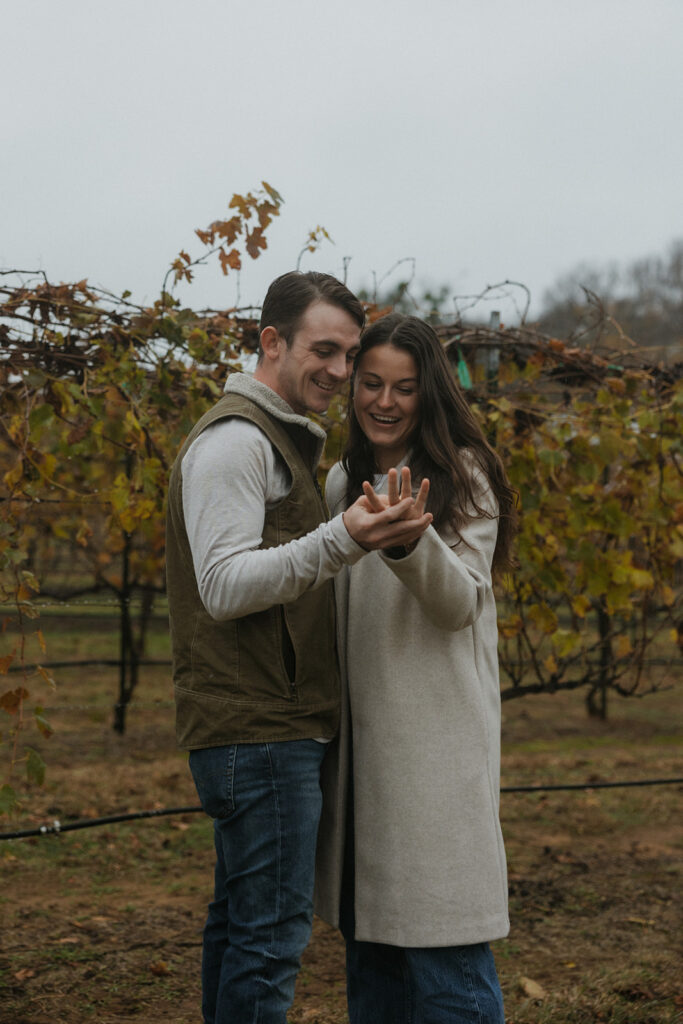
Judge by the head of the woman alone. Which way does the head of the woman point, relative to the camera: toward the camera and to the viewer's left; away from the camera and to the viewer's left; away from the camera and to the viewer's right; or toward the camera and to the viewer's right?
toward the camera and to the viewer's left

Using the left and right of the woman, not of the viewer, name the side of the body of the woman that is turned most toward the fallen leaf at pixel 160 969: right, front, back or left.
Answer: right

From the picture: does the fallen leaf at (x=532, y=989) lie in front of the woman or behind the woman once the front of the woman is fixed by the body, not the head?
behind

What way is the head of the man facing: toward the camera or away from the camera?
toward the camera

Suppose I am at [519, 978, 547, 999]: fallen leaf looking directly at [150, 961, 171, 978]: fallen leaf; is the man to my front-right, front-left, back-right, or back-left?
front-left

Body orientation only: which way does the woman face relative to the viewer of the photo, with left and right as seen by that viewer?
facing the viewer and to the left of the viewer
